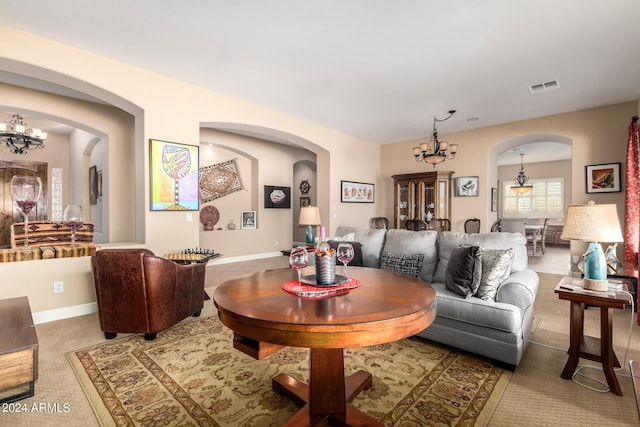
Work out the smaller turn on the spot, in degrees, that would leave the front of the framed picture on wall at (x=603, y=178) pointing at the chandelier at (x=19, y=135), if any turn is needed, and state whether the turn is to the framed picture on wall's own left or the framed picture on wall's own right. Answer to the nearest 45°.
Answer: approximately 45° to the framed picture on wall's own right

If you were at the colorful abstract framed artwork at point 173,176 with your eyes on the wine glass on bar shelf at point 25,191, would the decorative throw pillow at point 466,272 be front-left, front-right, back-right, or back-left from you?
back-left

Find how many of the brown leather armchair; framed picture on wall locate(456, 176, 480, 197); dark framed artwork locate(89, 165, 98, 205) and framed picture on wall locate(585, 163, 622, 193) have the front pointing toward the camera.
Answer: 2

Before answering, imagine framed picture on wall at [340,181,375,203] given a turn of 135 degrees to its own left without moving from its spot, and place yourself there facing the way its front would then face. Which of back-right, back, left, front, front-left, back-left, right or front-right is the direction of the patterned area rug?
back

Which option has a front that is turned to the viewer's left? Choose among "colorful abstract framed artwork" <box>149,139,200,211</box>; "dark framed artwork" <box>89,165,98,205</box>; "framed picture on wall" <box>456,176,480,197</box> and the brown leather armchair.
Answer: the dark framed artwork

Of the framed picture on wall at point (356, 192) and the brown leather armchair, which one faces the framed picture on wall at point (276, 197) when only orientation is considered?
the brown leather armchair

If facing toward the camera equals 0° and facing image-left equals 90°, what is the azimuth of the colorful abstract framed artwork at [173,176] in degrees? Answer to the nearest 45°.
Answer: approximately 315°

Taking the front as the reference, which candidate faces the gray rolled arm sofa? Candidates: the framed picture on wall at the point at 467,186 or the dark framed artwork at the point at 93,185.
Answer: the framed picture on wall

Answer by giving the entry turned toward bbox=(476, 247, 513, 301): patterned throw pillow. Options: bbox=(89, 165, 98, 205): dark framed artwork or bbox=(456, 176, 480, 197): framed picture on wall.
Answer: the framed picture on wall

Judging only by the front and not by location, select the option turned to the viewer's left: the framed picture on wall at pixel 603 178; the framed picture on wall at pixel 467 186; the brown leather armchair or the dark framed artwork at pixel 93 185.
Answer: the dark framed artwork

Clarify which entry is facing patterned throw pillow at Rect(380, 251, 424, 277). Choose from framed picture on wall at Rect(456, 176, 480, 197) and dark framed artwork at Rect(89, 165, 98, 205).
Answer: the framed picture on wall

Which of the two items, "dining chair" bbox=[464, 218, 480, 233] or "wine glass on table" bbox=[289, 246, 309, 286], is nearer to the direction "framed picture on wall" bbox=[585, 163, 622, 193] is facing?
the wine glass on table

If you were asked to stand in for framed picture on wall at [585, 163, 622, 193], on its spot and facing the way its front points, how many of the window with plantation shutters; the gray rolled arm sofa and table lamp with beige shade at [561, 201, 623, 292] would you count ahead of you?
2

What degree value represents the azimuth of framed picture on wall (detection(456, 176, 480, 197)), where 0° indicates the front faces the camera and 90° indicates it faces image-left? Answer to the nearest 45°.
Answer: approximately 0°
